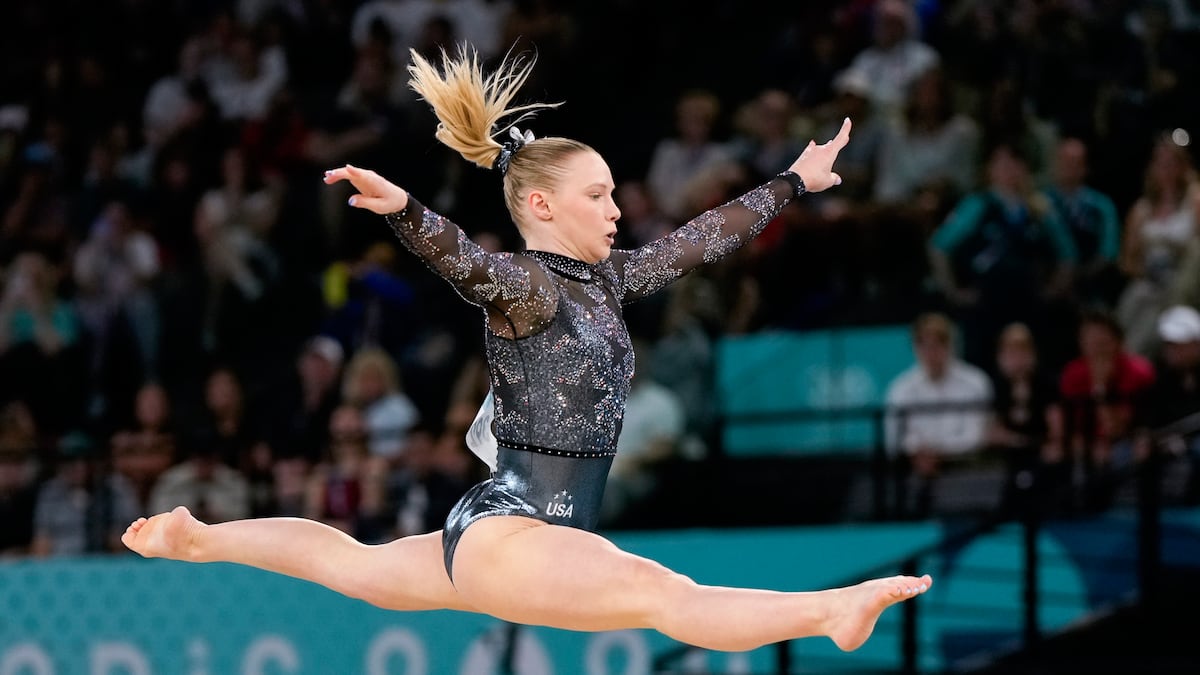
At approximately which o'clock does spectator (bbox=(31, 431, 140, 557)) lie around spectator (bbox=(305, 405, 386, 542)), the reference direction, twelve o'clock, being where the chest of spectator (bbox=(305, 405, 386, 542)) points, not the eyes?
spectator (bbox=(31, 431, 140, 557)) is roughly at 4 o'clock from spectator (bbox=(305, 405, 386, 542)).

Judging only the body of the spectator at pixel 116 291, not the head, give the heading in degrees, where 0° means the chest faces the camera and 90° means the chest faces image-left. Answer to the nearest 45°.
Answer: approximately 0°

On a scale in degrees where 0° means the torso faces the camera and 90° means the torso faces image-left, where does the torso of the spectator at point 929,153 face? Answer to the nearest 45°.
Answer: approximately 0°

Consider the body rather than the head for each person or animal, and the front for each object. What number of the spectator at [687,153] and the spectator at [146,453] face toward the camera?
2

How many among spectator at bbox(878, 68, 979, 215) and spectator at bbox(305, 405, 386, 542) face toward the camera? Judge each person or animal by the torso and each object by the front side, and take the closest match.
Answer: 2

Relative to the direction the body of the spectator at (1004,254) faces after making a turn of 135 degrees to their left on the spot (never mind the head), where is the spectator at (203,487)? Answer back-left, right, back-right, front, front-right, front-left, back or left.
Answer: back-left

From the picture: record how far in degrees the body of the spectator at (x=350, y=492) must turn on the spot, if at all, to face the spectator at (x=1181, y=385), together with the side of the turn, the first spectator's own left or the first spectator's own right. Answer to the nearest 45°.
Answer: approximately 45° to the first spectator's own left

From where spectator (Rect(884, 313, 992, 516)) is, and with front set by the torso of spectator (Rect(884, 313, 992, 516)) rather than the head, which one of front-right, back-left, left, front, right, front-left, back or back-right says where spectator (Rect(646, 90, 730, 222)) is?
back-right
